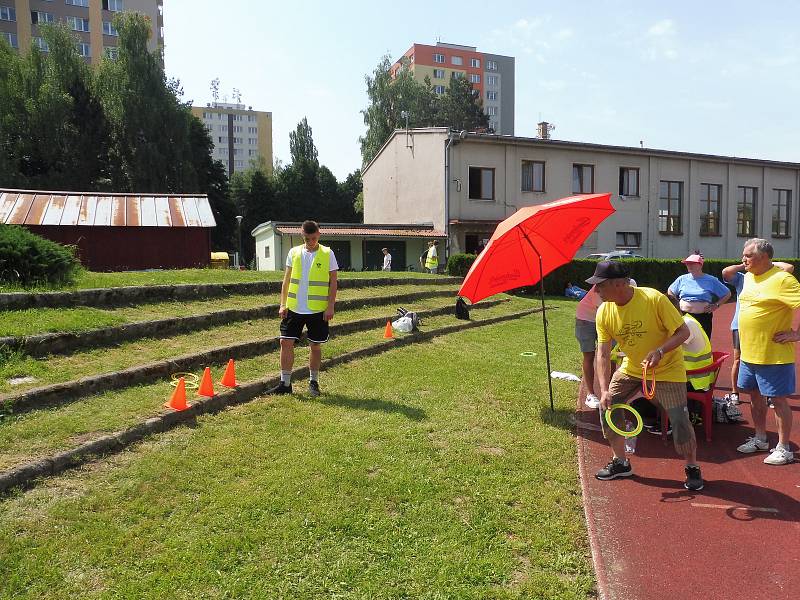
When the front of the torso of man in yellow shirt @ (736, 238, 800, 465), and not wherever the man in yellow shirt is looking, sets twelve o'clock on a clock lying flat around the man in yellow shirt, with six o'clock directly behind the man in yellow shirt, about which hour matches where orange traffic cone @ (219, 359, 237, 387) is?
The orange traffic cone is roughly at 1 o'clock from the man in yellow shirt.

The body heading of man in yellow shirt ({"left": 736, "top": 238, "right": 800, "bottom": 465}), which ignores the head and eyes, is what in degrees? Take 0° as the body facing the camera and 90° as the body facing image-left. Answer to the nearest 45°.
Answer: approximately 45°

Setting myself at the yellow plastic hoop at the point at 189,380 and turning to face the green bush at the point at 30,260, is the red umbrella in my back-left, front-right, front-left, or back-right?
back-right

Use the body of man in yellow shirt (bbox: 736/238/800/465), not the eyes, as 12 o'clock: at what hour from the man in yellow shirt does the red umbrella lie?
The red umbrella is roughly at 2 o'clock from the man in yellow shirt.

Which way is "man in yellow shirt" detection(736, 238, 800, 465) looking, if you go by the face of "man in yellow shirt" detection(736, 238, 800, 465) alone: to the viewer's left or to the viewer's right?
to the viewer's left

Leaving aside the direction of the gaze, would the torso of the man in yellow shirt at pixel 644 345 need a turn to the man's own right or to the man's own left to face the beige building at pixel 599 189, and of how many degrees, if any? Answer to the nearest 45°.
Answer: approximately 135° to the man's own right

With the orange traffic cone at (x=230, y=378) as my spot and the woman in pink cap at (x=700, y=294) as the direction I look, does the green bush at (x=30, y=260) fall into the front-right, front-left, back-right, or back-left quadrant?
back-left

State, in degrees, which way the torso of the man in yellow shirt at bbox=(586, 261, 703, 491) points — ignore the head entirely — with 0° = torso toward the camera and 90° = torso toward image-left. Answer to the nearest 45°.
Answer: approximately 45°

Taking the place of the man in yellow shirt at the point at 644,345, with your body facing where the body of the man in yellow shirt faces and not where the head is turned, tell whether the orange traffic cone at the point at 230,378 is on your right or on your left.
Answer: on your right

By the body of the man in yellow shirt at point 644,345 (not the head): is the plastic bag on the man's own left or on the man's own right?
on the man's own right

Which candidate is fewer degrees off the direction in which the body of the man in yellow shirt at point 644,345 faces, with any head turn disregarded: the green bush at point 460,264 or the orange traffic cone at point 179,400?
the orange traffic cone
